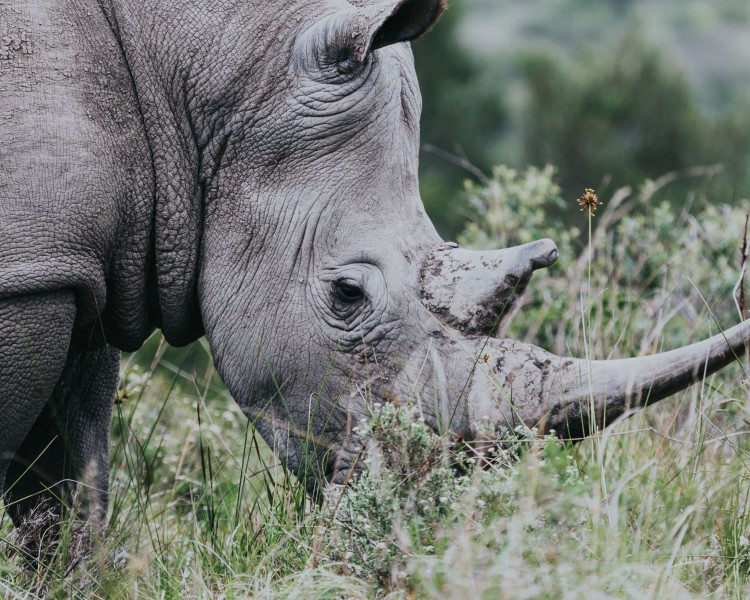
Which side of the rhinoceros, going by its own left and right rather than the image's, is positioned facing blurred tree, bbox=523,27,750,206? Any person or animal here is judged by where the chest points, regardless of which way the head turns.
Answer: left

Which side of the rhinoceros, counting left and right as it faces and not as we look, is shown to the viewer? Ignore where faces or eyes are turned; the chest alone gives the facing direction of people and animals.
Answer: right

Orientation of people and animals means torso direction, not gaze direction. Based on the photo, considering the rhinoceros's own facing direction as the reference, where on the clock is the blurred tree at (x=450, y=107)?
The blurred tree is roughly at 9 o'clock from the rhinoceros.
